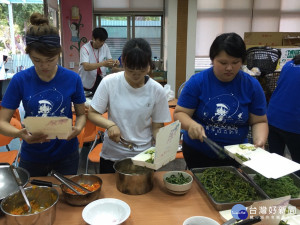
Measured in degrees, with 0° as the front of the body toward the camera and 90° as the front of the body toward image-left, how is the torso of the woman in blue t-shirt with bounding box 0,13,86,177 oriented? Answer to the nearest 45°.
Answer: approximately 0°

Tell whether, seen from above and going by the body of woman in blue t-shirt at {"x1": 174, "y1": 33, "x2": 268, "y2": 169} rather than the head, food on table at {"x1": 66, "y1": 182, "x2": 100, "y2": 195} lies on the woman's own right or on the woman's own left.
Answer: on the woman's own right

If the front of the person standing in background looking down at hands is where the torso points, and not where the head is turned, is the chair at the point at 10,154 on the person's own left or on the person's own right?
on the person's own right

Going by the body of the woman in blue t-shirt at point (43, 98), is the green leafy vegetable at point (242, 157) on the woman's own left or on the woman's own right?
on the woman's own left

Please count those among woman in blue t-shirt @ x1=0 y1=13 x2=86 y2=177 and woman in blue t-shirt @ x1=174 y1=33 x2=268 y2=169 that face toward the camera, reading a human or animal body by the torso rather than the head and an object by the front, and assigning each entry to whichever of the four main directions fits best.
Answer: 2

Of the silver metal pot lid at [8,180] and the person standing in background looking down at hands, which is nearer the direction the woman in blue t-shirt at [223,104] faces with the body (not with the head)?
the silver metal pot lid

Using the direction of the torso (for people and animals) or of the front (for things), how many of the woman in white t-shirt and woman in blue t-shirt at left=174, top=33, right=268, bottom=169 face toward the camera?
2
